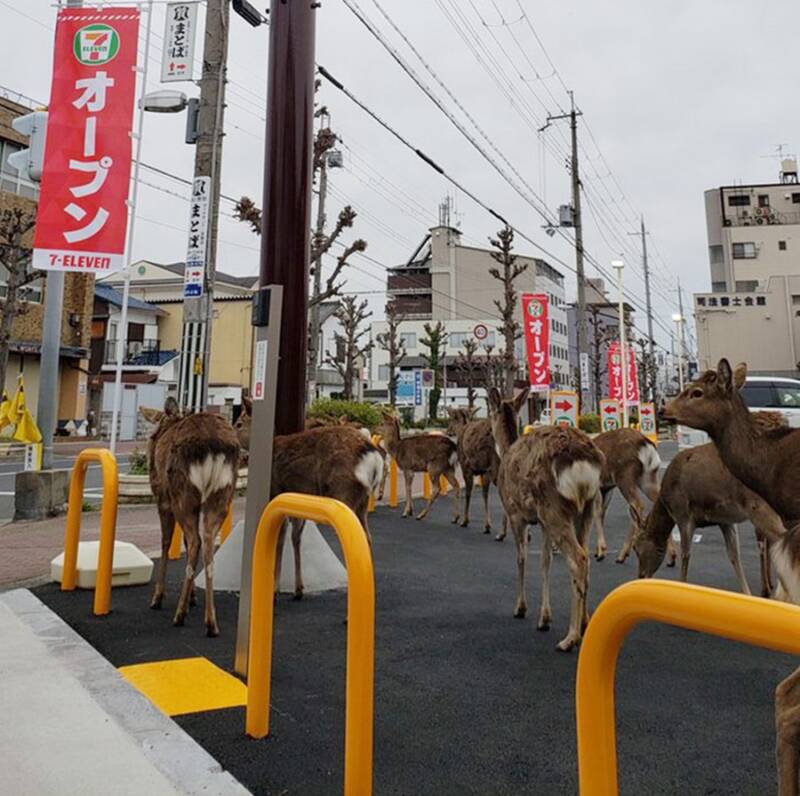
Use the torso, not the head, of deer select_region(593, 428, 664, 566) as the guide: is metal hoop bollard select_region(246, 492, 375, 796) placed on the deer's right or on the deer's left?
on the deer's left

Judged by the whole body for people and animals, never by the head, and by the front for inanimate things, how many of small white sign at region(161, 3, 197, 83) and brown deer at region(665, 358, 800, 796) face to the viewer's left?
1

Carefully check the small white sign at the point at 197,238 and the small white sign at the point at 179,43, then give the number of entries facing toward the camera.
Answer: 2

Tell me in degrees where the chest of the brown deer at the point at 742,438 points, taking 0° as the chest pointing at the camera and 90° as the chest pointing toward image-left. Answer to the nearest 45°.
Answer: approximately 90°

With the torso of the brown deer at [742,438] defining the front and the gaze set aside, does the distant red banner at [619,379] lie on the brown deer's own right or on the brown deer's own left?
on the brown deer's own right

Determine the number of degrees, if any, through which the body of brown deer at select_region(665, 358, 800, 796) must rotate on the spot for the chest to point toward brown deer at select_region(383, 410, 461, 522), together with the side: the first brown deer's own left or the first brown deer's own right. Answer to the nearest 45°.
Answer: approximately 45° to the first brown deer's own right

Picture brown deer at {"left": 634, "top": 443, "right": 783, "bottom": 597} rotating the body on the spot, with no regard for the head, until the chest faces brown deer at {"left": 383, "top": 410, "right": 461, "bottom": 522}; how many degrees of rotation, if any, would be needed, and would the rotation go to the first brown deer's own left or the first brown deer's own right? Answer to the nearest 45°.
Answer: approximately 45° to the first brown deer's own right

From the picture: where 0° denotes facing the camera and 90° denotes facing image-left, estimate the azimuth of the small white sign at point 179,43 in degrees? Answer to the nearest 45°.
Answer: approximately 0°

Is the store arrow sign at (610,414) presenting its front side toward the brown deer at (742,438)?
yes

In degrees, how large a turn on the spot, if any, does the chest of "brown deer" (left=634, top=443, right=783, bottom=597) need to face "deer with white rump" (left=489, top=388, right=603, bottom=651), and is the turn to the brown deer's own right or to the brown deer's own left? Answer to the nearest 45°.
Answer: approximately 45° to the brown deer's own left

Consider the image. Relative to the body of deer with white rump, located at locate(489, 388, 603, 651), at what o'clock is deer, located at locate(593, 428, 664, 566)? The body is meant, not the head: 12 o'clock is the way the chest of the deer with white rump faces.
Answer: The deer is roughly at 2 o'clock from the deer with white rump.

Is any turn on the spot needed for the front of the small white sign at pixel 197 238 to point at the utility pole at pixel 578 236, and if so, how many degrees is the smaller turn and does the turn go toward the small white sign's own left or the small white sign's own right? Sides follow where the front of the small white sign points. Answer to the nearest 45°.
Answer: approximately 135° to the small white sign's own left
